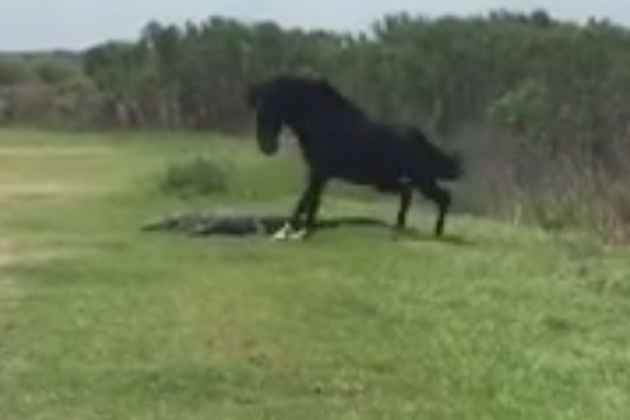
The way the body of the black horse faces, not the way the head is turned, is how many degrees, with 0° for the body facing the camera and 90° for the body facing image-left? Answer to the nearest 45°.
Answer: approximately 90°
